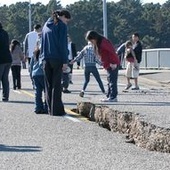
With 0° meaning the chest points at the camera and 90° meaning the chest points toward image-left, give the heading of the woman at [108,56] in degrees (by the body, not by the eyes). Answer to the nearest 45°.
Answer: approximately 90°

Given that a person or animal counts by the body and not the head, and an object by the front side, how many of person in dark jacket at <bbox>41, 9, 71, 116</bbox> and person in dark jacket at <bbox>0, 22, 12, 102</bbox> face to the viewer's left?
0

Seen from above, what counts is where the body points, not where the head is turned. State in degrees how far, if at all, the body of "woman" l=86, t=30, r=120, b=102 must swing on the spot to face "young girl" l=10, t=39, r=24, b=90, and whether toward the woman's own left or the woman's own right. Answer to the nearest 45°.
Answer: approximately 45° to the woman's own right

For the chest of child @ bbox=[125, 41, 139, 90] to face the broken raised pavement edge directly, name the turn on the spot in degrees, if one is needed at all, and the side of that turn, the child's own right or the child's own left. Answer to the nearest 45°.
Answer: approximately 45° to the child's own left

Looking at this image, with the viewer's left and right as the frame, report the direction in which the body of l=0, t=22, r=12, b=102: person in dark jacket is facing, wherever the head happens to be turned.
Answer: facing away from the viewer

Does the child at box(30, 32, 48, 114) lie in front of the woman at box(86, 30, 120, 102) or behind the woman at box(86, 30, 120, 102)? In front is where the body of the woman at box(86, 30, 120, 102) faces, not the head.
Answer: in front

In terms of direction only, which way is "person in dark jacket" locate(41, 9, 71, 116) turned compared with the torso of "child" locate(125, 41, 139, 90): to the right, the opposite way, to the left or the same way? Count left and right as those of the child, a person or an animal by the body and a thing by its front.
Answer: the opposite way

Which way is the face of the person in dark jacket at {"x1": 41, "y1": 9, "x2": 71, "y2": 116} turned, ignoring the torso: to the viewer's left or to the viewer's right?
to the viewer's right

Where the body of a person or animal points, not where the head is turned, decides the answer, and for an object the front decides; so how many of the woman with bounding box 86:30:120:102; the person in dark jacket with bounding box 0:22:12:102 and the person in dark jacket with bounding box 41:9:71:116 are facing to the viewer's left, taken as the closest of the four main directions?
1

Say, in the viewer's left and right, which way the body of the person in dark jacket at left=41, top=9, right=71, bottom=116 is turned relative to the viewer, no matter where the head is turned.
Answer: facing away from the viewer and to the right of the viewer

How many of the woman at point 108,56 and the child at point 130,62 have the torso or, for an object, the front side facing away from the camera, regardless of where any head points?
0
